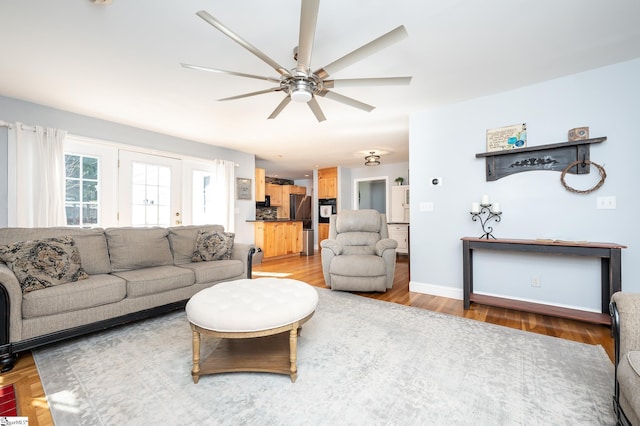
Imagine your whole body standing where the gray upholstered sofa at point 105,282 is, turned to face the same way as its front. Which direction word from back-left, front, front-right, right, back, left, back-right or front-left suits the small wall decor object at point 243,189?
left

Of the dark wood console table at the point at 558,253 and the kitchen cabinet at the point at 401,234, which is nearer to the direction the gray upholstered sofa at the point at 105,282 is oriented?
the dark wood console table

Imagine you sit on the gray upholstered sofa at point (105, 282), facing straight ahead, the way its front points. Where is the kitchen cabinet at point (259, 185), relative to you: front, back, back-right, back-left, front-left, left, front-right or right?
left

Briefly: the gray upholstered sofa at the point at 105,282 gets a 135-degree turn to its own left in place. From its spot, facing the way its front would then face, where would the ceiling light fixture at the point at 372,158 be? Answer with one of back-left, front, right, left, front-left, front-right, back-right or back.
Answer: right

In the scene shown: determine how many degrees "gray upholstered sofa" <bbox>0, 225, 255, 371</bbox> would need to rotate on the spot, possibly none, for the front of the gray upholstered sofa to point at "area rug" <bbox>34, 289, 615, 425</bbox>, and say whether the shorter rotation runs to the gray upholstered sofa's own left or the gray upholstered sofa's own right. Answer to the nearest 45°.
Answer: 0° — it already faces it

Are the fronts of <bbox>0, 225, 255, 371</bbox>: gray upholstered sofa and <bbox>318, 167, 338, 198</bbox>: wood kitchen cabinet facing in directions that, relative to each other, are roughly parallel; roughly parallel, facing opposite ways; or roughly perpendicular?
roughly perpendicular

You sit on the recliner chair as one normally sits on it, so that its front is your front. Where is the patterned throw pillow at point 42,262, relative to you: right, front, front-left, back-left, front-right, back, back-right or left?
front-right

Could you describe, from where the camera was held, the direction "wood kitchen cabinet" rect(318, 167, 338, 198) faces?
facing the viewer

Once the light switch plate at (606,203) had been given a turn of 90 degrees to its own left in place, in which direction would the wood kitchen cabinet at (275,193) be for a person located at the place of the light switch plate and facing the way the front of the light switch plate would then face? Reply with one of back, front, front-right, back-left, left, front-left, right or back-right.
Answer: back

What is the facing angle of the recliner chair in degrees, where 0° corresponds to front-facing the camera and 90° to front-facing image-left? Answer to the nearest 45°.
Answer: approximately 0°

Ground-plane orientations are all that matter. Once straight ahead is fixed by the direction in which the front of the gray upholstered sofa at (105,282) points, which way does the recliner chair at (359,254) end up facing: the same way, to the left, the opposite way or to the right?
to the right

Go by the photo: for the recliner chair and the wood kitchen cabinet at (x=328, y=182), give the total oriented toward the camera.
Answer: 2

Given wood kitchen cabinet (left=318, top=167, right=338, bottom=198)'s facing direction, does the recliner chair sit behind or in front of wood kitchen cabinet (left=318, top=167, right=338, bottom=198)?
in front
